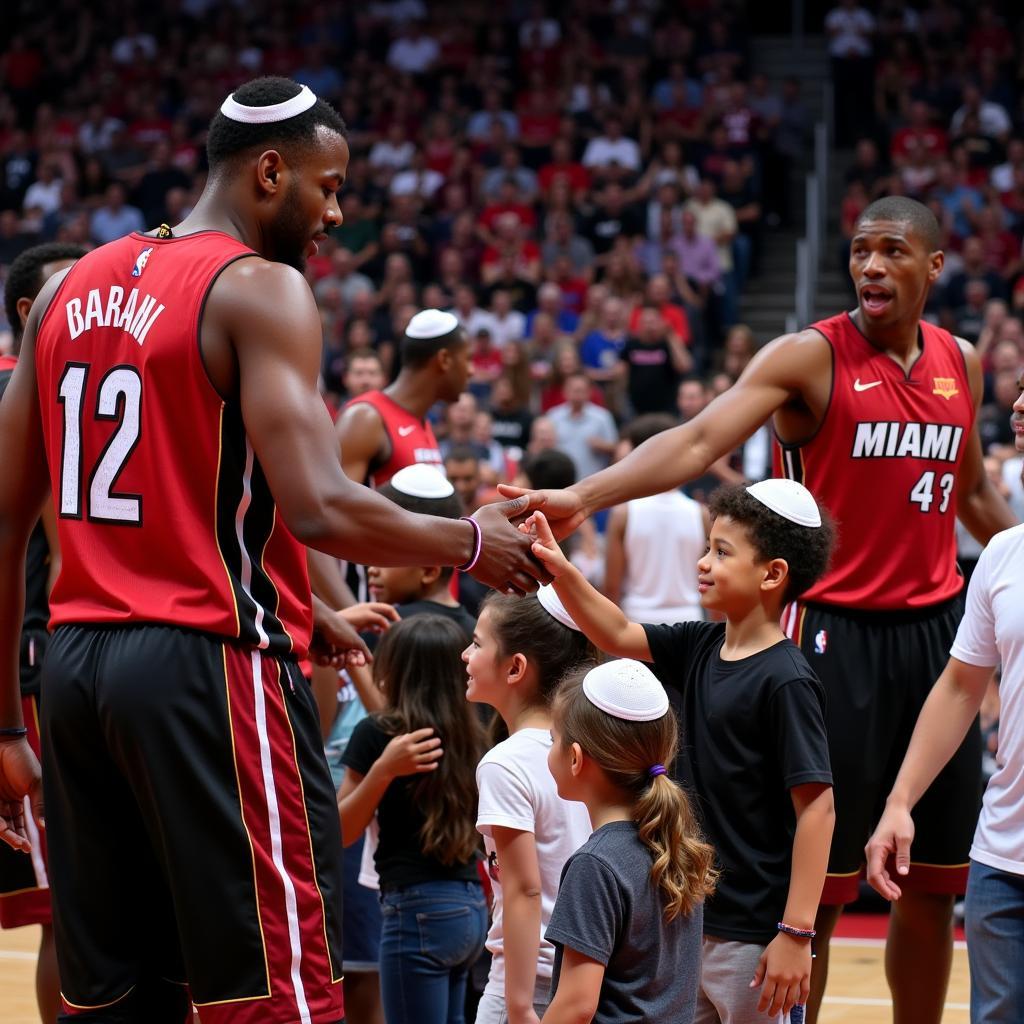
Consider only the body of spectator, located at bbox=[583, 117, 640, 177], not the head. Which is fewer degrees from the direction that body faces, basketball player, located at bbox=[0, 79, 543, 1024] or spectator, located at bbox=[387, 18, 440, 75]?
the basketball player

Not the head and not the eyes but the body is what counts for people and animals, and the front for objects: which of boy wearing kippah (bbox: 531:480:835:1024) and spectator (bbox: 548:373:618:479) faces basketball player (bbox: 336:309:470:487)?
the spectator

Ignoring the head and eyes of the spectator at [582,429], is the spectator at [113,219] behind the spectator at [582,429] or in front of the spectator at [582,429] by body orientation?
behind

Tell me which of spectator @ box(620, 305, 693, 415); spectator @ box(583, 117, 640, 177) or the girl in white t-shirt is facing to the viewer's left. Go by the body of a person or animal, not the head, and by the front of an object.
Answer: the girl in white t-shirt

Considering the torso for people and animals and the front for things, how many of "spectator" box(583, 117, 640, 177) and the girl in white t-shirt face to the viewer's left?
1

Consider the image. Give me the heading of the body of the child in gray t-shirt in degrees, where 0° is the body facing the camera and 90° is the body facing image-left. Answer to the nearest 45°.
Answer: approximately 135°

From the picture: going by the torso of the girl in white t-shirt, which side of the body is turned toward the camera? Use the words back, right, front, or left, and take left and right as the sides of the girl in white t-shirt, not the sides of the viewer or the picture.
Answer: left

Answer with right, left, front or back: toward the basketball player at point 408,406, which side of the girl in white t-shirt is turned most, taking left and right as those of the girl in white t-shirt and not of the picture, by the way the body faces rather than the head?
right

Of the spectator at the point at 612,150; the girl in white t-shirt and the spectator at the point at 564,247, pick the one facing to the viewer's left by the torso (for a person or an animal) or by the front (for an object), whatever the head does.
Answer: the girl in white t-shirt

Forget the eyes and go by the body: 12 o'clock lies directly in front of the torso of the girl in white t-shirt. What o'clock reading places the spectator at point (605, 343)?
The spectator is roughly at 3 o'clock from the girl in white t-shirt.

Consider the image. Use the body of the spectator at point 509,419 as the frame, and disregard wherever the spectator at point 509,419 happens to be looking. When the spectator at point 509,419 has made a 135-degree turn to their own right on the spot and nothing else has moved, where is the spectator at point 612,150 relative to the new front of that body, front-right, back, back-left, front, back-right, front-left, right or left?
front-right
